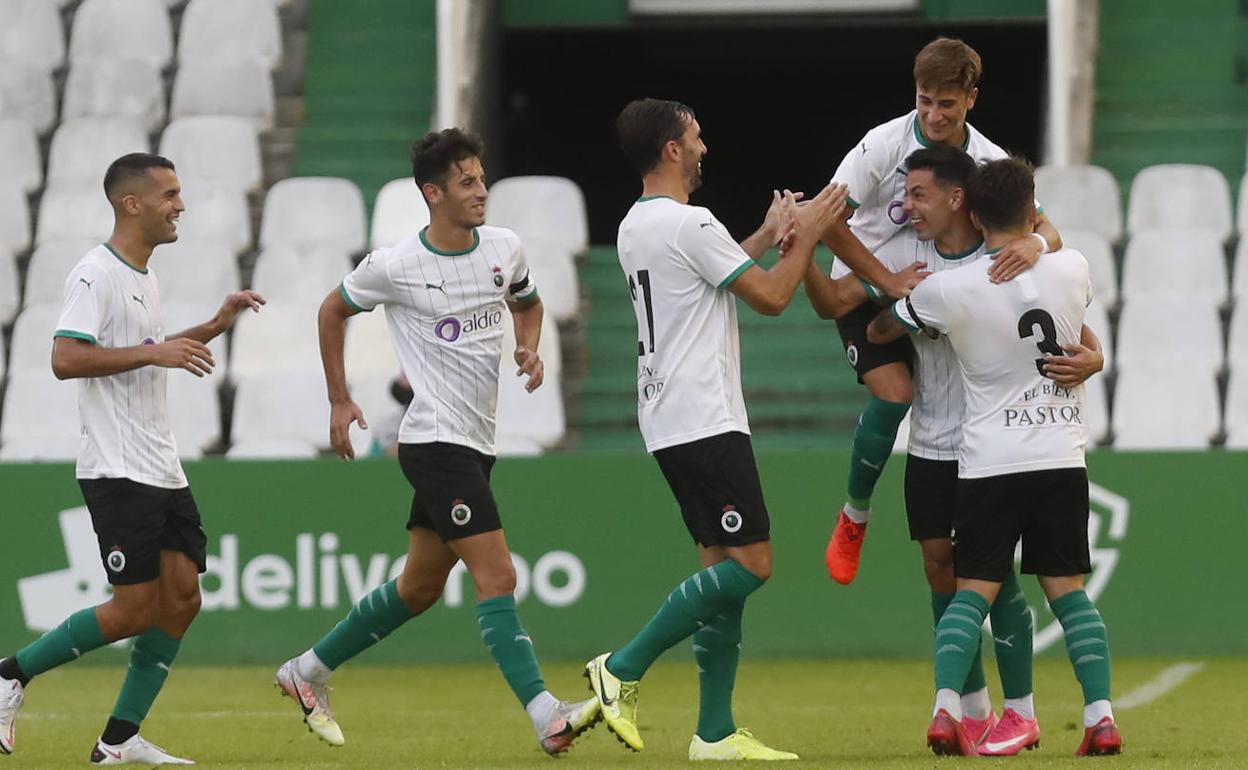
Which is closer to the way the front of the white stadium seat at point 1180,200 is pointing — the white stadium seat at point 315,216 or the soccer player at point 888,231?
the soccer player

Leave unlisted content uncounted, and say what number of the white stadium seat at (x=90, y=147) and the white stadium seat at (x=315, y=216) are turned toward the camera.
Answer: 2

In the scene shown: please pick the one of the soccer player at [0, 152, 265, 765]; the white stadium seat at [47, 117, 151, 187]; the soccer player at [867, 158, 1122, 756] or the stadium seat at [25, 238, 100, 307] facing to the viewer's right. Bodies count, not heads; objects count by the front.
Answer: the soccer player at [0, 152, 265, 765]

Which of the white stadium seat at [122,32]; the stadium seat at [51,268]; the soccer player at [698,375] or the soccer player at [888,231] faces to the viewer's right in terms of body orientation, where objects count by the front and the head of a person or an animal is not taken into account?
the soccer player at [698,375]

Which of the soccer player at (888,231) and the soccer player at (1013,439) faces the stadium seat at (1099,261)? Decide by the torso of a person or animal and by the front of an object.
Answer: the soccer player at (1013,439)

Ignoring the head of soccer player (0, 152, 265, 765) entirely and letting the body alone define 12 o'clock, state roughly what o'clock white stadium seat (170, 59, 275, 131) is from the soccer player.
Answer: The white stadium seat is roughly at 9 o'clock from the soccer player.

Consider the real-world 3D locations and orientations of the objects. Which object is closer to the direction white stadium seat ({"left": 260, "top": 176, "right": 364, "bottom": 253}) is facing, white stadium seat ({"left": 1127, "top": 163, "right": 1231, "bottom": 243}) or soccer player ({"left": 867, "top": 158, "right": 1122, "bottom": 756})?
the soccer player

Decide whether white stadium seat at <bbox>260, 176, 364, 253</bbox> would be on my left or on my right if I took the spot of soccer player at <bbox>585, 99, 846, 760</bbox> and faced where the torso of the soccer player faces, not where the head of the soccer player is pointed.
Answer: on my left

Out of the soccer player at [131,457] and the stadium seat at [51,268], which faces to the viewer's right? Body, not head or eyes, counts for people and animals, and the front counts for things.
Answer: the soccer player
